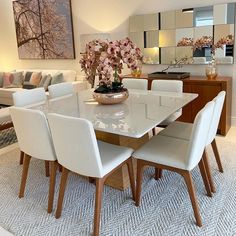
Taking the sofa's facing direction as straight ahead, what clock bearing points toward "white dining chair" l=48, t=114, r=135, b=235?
The white dining chair is roughly at 12 o'clock from the sofa.

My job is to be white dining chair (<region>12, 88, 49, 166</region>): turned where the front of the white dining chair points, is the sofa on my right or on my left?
on my left

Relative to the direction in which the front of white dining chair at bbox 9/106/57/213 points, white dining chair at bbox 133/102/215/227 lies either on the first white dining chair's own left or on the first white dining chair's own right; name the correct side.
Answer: on the first white dining chair's own right

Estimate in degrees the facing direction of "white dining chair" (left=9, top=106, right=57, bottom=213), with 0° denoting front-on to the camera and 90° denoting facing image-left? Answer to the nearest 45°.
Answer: approximately 225°

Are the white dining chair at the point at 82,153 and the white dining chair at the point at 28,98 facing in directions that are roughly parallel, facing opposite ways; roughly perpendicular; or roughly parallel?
roughly perpendicular

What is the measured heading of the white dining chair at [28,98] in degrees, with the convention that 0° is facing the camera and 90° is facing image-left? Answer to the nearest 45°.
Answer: approximately 315°

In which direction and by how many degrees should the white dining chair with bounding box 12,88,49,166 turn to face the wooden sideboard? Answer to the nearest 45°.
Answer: approximately 45° to its left

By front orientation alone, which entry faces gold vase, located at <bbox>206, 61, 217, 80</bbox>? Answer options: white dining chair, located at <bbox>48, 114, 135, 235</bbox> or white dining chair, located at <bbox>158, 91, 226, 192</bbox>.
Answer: white dining chair, located at <bbox>48, 114, 135, 235</bbox>

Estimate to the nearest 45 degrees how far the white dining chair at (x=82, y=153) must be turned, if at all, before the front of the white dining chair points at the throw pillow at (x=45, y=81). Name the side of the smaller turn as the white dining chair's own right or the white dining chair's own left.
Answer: approximately 45° to the white dining chair's own left

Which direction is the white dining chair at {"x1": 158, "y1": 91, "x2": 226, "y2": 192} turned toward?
to the viewer's left
